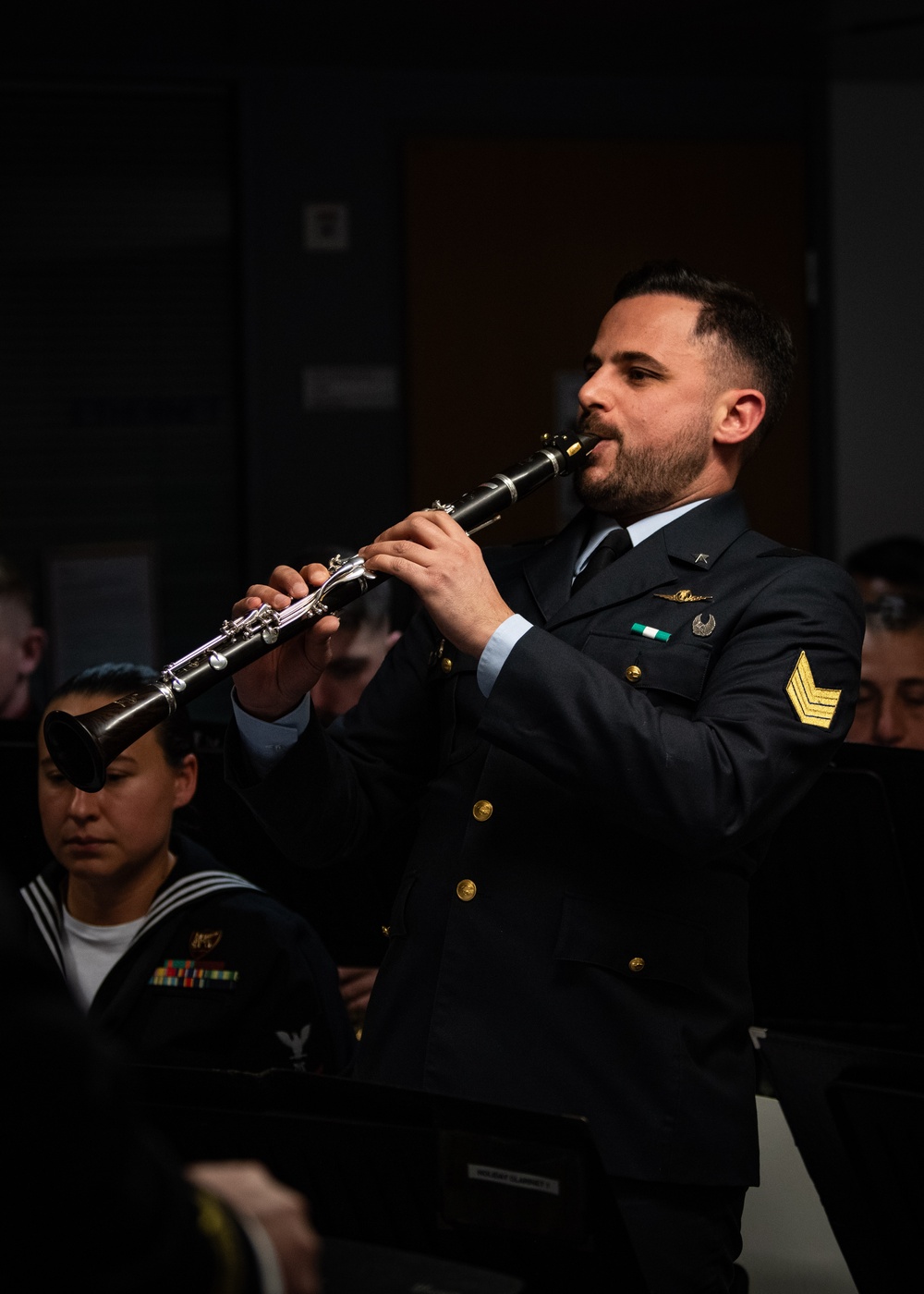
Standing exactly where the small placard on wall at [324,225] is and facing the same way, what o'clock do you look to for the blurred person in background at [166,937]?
The blurred person in background is roughly at 12 o'clock from the small placard on wall.

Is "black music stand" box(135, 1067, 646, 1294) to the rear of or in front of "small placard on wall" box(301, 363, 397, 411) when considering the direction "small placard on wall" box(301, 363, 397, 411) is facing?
in front

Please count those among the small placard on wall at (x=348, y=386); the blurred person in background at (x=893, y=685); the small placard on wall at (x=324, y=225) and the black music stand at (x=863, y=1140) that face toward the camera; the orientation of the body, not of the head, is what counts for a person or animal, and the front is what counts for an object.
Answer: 3

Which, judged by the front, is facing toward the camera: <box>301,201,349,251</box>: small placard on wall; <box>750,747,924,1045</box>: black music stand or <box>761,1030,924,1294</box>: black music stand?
the small placard on wall

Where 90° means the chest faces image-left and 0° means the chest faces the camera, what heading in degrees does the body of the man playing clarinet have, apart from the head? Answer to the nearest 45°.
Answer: approximately 45°

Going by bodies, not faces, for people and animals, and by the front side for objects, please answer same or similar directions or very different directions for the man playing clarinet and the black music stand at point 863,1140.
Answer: very different directions

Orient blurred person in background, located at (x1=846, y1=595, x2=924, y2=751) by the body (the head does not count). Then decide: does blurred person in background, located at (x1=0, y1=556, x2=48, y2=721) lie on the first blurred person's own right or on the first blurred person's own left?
on the first blurred person's own right

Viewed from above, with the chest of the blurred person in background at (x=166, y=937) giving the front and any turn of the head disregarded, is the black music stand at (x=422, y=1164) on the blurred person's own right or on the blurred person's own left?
on the blurred person's own left

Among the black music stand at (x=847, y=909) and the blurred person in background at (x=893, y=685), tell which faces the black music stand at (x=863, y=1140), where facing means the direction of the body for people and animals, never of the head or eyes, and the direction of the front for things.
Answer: the blurred person in background

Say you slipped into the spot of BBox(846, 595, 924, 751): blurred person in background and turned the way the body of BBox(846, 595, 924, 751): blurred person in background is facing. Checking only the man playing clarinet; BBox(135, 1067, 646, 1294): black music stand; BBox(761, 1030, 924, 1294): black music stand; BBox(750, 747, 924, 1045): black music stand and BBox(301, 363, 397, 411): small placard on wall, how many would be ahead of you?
4

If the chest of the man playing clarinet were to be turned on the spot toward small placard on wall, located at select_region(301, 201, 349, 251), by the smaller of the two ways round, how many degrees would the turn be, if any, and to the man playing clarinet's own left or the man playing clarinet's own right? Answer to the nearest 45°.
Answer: approximately 135° to the man playing clarinet's own right
